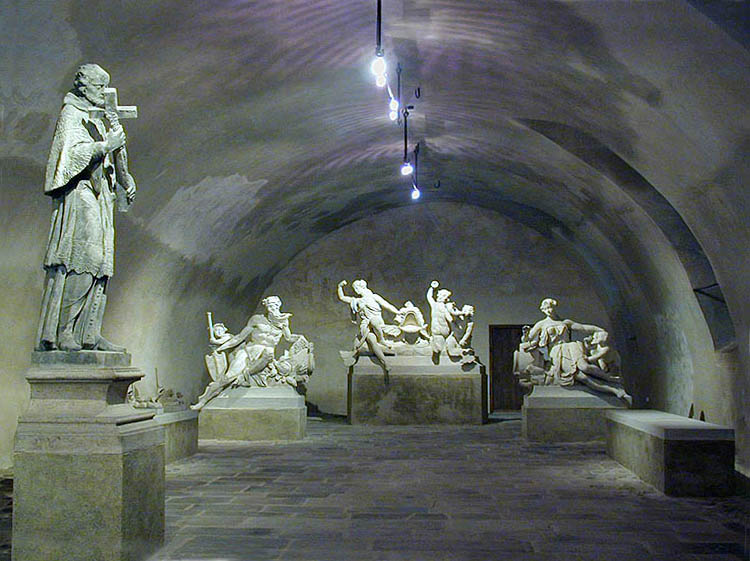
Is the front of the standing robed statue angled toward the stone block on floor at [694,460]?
no

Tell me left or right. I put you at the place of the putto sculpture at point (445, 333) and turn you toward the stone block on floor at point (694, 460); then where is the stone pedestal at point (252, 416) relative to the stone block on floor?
right

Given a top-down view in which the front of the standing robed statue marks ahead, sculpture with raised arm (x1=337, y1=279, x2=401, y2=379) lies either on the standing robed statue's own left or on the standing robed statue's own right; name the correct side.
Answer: on the standing robed statue's own left

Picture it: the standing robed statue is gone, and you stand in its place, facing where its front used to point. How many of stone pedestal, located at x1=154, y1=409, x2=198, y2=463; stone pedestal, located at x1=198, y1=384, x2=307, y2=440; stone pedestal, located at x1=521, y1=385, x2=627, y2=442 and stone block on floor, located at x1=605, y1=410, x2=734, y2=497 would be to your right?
0

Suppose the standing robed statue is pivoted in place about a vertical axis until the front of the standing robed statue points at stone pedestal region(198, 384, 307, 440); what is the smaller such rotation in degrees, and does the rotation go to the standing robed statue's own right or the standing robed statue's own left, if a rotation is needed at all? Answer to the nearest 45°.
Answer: approximately 135° to the standing robed statue's own left

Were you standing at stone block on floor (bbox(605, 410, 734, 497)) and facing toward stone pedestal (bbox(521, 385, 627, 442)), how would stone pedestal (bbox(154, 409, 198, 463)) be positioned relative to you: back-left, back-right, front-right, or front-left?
front-left

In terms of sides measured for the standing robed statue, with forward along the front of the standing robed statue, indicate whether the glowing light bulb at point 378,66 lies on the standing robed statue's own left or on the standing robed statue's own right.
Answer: on the standing robed statue's own left

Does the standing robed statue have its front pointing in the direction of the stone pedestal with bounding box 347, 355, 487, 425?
no

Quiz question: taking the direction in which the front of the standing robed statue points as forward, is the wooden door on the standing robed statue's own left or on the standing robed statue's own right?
on the standing robed statue's own left

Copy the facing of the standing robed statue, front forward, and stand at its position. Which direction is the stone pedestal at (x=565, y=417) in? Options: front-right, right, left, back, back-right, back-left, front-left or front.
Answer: left

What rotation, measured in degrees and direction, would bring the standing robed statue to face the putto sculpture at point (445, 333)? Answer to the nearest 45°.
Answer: approximately 90° to its left

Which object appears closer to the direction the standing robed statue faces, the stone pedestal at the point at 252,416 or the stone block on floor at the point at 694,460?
the stone block on floor
